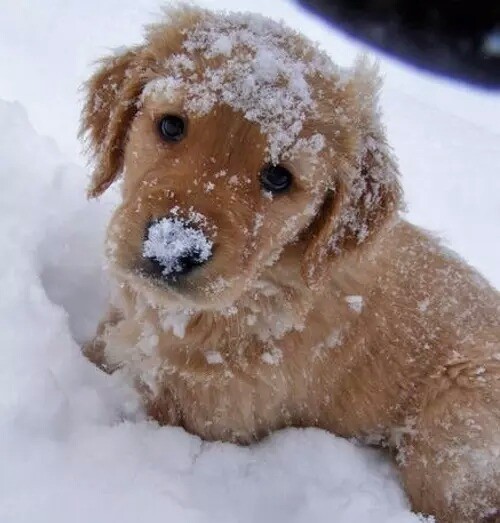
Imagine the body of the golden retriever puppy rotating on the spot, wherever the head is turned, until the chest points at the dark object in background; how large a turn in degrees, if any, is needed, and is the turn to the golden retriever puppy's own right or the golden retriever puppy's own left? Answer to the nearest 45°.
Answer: approximately 135° to the golden retriever puppy's own right

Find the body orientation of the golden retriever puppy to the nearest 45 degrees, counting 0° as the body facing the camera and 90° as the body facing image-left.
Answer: approximately 45°
